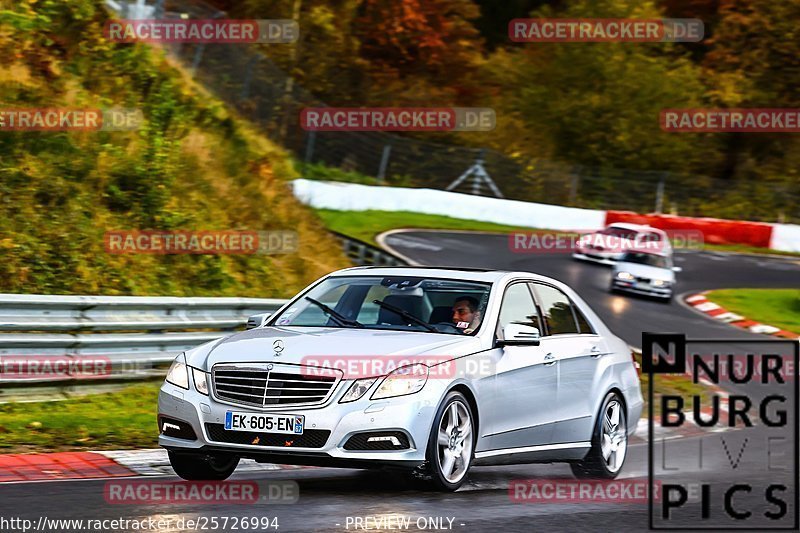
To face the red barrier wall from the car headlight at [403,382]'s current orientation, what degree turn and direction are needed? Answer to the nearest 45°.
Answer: approximately 135° to its right

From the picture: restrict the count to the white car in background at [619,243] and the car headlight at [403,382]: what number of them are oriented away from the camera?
0

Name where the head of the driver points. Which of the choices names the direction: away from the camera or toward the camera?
toward the camera

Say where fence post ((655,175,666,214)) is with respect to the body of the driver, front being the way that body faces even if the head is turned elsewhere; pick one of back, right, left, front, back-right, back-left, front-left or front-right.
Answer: back-right

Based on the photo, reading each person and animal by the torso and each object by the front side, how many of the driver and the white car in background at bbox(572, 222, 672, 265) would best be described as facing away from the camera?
0

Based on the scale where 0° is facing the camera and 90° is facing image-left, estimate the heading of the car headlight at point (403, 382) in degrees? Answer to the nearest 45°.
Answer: approximately 45°

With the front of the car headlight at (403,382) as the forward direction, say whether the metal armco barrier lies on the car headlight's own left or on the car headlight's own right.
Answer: on the car headlight's own right

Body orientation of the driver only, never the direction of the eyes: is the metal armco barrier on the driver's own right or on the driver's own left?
on the driver's own right

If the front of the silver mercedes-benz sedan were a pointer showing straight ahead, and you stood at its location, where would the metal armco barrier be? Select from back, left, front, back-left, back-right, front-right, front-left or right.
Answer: back-right

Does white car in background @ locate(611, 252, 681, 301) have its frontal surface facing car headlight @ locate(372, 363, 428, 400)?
yes

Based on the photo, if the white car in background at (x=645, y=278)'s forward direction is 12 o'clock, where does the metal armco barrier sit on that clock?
The metal armco barrier is roughly at 2 o'clock from the white car in background.

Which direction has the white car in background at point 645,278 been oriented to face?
toward the camera

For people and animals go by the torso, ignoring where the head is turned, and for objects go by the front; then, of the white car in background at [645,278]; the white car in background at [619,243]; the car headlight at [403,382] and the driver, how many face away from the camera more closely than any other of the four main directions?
0

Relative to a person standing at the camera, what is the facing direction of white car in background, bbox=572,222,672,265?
facing the viewer and to the left of the viewer

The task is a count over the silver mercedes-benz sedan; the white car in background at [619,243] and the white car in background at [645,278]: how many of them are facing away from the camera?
0
